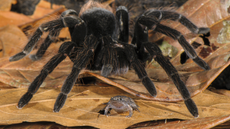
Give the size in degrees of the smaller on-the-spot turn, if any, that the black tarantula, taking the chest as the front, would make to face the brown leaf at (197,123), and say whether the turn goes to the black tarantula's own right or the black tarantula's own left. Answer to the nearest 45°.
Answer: approximately 45° to the black tarantula's own left

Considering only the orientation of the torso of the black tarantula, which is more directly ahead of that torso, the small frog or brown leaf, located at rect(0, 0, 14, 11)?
the small frog

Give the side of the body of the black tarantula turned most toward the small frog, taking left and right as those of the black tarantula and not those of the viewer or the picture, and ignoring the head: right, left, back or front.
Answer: front

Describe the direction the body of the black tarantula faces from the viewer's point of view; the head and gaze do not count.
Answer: toward the camera

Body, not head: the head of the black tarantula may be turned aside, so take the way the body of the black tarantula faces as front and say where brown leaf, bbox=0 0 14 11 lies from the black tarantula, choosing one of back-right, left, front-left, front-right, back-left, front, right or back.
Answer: back-right

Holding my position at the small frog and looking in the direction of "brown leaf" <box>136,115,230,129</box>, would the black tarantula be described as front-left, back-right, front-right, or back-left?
back-left
